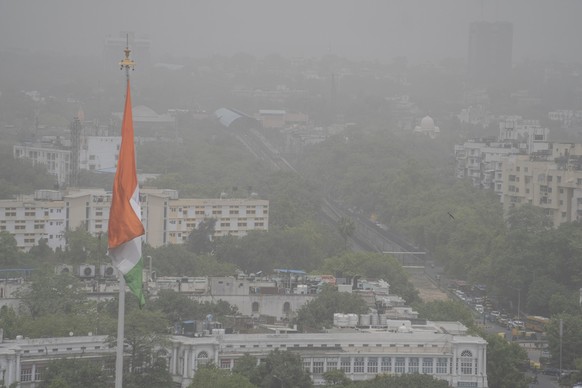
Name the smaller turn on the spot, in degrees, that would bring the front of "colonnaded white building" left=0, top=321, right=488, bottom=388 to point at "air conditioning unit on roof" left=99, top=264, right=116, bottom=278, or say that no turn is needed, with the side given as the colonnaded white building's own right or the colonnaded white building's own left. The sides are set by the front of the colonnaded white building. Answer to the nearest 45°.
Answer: approximately 135° to the colonnaded white building's own right

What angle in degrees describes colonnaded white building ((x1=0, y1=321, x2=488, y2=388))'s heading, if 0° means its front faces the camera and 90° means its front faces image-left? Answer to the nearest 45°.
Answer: approximately 0°

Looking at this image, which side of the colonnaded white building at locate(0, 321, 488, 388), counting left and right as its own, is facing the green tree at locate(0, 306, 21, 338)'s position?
right

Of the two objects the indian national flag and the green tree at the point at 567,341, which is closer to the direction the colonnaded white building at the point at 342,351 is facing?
the indian national flag

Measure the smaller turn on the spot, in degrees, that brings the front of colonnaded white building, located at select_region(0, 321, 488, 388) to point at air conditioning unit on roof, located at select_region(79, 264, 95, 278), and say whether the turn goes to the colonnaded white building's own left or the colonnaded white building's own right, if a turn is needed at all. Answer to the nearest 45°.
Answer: approximately 135° to the colonnaded white building's own right

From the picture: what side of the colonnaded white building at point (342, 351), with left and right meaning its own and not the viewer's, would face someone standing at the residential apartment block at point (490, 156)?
back

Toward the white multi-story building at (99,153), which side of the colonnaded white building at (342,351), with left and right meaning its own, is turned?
back

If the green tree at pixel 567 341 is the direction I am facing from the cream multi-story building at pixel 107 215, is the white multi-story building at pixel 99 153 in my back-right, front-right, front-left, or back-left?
back-left
